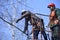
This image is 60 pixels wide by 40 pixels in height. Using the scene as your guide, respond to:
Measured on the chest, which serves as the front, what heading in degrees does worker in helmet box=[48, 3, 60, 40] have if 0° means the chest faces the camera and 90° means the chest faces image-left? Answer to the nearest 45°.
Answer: approximately 90°
